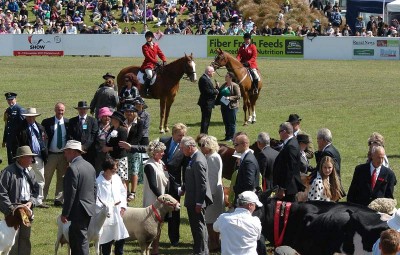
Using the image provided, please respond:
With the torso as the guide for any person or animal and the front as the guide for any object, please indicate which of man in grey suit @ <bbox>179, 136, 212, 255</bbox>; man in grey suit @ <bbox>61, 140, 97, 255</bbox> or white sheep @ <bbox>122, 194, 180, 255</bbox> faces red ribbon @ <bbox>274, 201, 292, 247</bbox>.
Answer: the white sheep

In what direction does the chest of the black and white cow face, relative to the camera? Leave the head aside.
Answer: to the viewer's left

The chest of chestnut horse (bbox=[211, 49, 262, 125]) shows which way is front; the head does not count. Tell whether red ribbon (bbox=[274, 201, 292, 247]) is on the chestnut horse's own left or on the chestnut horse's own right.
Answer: on the chestnut horse's own left

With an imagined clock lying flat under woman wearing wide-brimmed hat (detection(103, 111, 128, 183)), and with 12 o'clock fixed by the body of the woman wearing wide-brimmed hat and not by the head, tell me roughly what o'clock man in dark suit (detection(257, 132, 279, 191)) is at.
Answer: The man in dark suit is roughly at 9 o'clock from the woman wearing wide-brimmed hat.

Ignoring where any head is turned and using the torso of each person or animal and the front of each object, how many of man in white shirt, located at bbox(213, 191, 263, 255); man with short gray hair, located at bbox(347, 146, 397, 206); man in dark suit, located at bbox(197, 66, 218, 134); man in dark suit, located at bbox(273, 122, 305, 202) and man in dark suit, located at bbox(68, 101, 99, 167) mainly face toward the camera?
2

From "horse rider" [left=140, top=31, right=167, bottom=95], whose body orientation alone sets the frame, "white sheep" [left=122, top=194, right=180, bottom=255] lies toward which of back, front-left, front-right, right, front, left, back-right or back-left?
front-right
